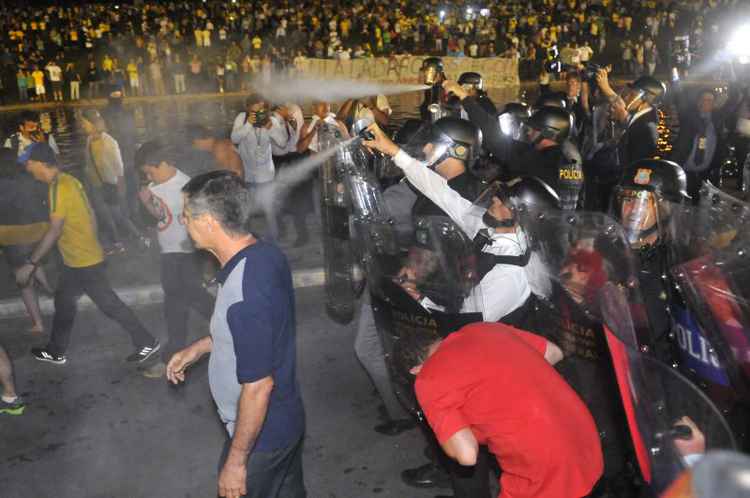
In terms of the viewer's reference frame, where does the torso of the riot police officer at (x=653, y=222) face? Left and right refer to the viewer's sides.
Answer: facing the viewer and to the left of the viewer

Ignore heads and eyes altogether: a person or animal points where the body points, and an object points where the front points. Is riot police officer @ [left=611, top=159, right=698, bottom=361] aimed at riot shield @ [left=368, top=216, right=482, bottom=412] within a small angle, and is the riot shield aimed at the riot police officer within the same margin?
no

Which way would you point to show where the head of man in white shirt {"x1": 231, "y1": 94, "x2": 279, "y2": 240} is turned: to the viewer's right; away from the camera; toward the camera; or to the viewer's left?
toward the camera

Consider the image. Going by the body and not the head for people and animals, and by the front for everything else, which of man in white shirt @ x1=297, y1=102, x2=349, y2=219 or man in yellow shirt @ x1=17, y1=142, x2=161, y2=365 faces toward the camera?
the man in white shirt

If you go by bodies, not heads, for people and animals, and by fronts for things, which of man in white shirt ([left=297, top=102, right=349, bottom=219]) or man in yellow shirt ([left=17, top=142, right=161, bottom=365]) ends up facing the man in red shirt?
the man in white shirt

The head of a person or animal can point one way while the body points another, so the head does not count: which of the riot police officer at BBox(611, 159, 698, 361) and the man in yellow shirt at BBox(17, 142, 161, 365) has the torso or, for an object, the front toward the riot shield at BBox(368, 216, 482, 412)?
the riot police officer

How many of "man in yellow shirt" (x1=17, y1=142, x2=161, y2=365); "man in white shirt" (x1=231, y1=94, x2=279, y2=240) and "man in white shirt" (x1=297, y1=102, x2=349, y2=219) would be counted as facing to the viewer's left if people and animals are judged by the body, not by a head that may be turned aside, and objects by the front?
1

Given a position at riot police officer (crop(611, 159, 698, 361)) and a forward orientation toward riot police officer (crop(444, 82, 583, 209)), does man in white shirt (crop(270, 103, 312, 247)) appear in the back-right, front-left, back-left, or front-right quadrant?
front-left

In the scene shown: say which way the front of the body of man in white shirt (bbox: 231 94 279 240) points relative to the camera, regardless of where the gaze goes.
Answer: toward the camera

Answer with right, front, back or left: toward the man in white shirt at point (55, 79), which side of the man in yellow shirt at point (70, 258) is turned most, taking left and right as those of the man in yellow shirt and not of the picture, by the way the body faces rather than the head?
right

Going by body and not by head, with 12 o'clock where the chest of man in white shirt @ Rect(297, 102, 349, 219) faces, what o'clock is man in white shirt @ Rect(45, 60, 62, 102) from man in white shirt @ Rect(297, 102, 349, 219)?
man in white shirt @ Rect(45, 60, 62, 102) is roughly at 5 o'clock from man in white shirt @ Rect(297, 102, 349, 219).

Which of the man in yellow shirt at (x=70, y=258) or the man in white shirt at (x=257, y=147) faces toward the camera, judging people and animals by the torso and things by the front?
the man in white shirt

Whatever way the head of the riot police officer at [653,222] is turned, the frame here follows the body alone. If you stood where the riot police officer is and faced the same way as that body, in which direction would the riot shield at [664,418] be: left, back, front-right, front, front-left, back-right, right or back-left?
front-left

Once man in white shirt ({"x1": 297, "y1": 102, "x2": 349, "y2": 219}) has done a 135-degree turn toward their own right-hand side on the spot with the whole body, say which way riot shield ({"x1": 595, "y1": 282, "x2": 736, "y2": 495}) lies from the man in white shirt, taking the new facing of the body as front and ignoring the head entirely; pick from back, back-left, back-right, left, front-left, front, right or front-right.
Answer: back-left

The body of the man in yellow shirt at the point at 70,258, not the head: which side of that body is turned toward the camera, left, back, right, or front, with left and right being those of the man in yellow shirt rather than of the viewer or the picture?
left

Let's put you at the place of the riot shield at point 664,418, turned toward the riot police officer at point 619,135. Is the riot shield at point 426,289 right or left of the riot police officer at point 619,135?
left
